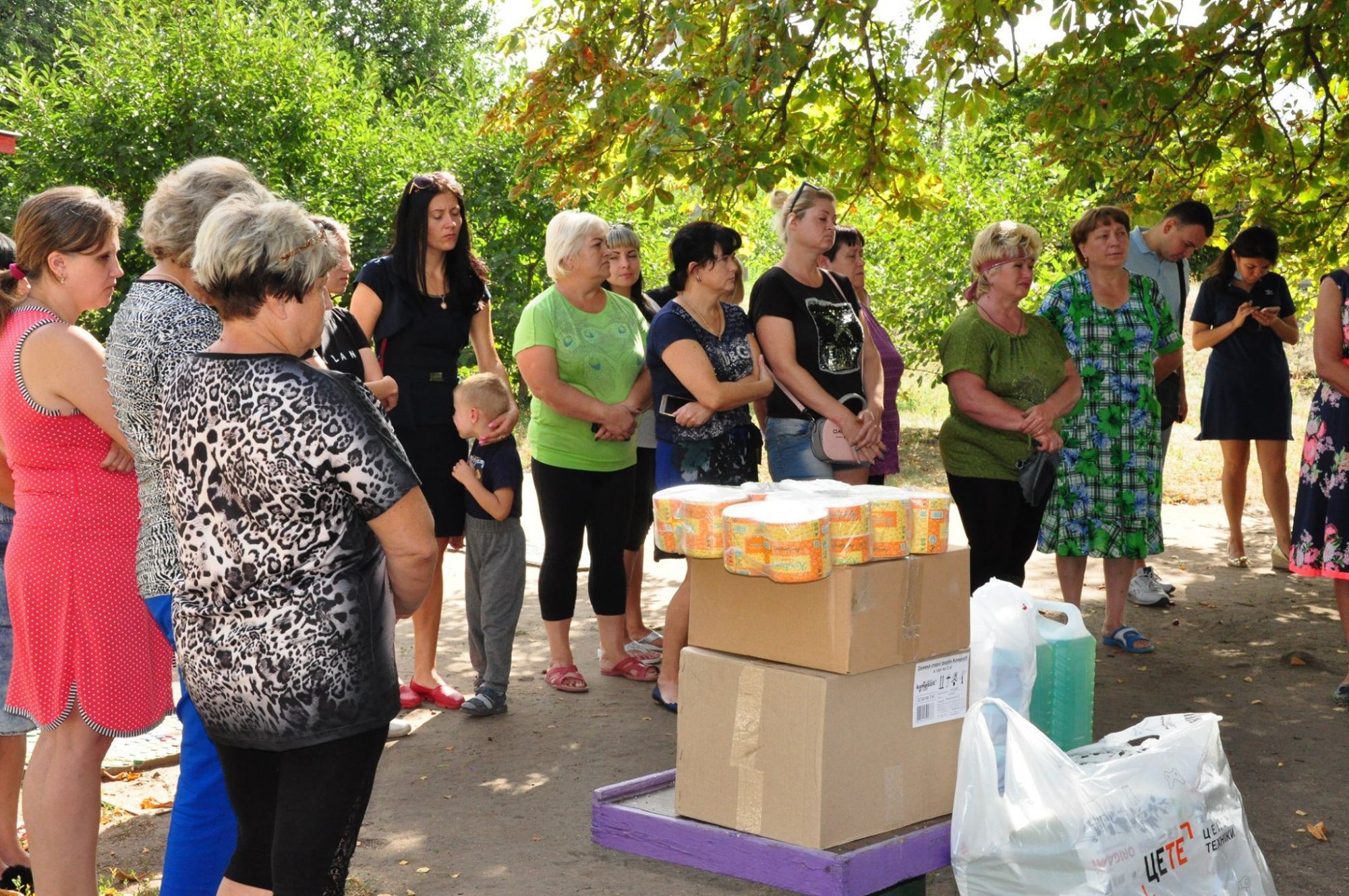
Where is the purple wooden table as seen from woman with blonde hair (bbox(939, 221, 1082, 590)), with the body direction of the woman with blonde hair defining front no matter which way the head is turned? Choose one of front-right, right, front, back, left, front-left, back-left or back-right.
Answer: front-right

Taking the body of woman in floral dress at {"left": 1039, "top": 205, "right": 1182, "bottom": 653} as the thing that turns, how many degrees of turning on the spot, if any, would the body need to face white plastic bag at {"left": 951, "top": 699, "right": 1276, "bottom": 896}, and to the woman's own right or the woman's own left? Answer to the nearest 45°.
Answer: approximately 45° to the woman's own right

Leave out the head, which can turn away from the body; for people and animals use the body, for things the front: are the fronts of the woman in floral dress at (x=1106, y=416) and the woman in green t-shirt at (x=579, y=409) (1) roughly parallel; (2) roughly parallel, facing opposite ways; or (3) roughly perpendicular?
roughly parallel

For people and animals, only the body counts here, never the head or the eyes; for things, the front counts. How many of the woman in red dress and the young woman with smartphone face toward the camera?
1

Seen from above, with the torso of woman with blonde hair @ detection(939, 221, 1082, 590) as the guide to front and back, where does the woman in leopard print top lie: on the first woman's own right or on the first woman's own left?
on the first woman's own right

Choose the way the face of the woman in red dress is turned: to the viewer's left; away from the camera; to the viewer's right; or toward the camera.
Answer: to the viewer's right

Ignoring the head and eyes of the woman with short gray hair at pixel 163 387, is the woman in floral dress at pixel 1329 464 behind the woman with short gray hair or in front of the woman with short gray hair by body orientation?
in front

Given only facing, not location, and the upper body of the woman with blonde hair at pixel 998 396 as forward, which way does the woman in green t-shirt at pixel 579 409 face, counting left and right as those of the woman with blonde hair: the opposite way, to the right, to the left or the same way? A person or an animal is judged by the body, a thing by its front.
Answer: the same way

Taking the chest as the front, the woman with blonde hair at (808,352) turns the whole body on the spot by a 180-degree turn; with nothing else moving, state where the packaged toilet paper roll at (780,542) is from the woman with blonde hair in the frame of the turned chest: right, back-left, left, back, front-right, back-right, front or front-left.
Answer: back-left

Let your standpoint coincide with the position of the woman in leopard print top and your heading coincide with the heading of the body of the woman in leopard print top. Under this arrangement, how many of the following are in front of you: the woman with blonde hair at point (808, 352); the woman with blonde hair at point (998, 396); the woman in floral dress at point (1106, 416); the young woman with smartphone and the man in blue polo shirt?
5

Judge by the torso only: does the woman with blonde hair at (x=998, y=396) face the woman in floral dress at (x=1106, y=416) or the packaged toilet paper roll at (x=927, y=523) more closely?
the packaged toilet paper roll

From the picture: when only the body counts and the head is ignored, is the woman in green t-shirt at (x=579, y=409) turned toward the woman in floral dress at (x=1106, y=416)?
no

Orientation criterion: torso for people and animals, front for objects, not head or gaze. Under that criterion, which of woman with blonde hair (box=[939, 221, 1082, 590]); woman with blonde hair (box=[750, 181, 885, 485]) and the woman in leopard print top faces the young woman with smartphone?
the woman in leopard print top

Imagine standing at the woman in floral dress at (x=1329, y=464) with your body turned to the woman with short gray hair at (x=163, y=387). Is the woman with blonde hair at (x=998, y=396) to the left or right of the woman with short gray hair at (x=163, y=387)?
right

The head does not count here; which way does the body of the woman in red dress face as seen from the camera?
to the viewer's right

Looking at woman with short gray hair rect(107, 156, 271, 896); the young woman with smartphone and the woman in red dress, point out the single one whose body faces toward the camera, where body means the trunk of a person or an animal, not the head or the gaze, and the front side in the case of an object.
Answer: the young woman with smartphone

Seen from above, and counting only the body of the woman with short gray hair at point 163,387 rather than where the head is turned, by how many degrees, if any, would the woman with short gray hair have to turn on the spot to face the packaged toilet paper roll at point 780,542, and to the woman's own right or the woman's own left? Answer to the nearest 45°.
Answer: approximately 90° to the woman's own right

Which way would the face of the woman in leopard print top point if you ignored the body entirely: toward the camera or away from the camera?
away from the camera

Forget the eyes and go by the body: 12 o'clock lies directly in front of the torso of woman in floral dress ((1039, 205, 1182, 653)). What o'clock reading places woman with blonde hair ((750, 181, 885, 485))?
The woman with blonde hair is roughly at 3 o'clock from the woman in floral dress.

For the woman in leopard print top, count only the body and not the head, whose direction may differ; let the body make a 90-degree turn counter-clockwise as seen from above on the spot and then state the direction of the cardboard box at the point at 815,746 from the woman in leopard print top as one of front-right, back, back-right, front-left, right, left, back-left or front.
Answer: back-right

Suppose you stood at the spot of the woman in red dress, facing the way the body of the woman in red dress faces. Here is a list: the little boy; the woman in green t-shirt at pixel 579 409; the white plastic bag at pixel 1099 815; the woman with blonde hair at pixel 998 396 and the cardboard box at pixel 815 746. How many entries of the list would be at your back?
0
